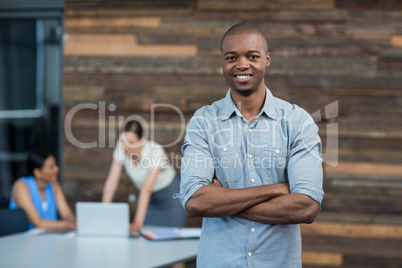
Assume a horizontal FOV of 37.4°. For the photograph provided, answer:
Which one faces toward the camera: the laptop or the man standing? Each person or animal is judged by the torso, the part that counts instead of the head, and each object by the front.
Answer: the man standing

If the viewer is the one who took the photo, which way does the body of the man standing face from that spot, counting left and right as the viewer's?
facing the viewer

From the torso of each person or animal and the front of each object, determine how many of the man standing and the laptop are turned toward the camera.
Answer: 1

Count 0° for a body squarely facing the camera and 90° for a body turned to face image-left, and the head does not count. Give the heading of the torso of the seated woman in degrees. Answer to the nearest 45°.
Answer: approximately 315°

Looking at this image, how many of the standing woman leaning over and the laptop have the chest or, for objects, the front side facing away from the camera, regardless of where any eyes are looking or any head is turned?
1

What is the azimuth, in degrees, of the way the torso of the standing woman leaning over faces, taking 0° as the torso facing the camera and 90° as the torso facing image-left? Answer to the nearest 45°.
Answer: approximately 45°

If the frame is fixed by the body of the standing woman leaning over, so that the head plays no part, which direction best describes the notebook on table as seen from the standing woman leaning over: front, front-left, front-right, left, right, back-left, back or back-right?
front-left

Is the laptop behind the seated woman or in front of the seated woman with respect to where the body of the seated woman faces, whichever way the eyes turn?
in front

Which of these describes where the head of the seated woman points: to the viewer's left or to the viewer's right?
to the viewer's right

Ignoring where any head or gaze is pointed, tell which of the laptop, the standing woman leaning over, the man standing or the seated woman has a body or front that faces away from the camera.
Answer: the laptop

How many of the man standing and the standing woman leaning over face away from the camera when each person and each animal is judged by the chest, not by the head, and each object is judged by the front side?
0

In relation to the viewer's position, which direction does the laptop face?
facing away from the viewer

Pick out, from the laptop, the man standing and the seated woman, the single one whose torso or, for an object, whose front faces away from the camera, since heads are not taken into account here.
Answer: the laptop

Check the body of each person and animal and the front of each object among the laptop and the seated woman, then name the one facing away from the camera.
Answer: the laptop

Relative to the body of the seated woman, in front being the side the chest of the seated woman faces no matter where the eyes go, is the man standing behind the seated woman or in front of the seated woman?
in front

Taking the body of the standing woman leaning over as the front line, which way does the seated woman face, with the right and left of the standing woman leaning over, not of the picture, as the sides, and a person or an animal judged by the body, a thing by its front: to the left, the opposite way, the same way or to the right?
to the left
